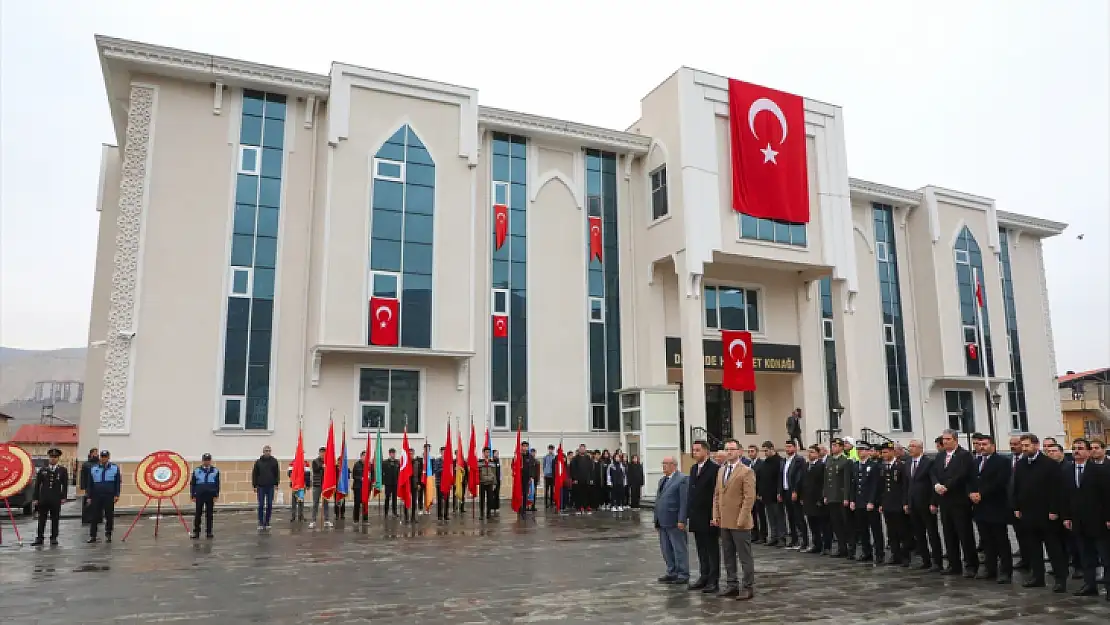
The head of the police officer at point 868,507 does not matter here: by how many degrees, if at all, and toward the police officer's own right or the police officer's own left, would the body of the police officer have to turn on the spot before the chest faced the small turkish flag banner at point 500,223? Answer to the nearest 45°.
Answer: approximately 90° to the police officer's own right

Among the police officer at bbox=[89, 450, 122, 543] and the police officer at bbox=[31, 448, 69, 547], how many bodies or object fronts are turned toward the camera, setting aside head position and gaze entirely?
2

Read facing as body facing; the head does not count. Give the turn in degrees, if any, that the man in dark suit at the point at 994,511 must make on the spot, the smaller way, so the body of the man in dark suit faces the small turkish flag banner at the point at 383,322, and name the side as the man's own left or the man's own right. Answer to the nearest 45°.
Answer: approximately 45° to the man's own right

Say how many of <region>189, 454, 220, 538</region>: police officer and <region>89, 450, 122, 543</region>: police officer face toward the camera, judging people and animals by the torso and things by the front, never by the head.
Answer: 2

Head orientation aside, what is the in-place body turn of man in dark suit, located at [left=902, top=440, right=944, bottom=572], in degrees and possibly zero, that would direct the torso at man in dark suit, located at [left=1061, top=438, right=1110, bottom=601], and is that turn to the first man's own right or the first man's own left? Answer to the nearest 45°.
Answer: approximately 90° to the first man's own left

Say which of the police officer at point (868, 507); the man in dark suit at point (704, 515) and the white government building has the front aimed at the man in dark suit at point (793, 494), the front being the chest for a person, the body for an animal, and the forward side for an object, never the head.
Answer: the white government building

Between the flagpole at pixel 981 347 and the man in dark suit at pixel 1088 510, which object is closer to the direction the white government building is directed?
the man in dark suit

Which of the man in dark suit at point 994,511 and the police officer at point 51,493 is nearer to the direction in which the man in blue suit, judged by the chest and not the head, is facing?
the police officer

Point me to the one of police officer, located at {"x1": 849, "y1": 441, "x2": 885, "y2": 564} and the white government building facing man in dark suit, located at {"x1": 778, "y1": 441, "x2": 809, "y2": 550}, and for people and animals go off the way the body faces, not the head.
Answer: the white government building

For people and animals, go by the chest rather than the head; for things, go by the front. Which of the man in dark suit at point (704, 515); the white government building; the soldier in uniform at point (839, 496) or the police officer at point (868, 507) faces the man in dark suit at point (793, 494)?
the white government building
